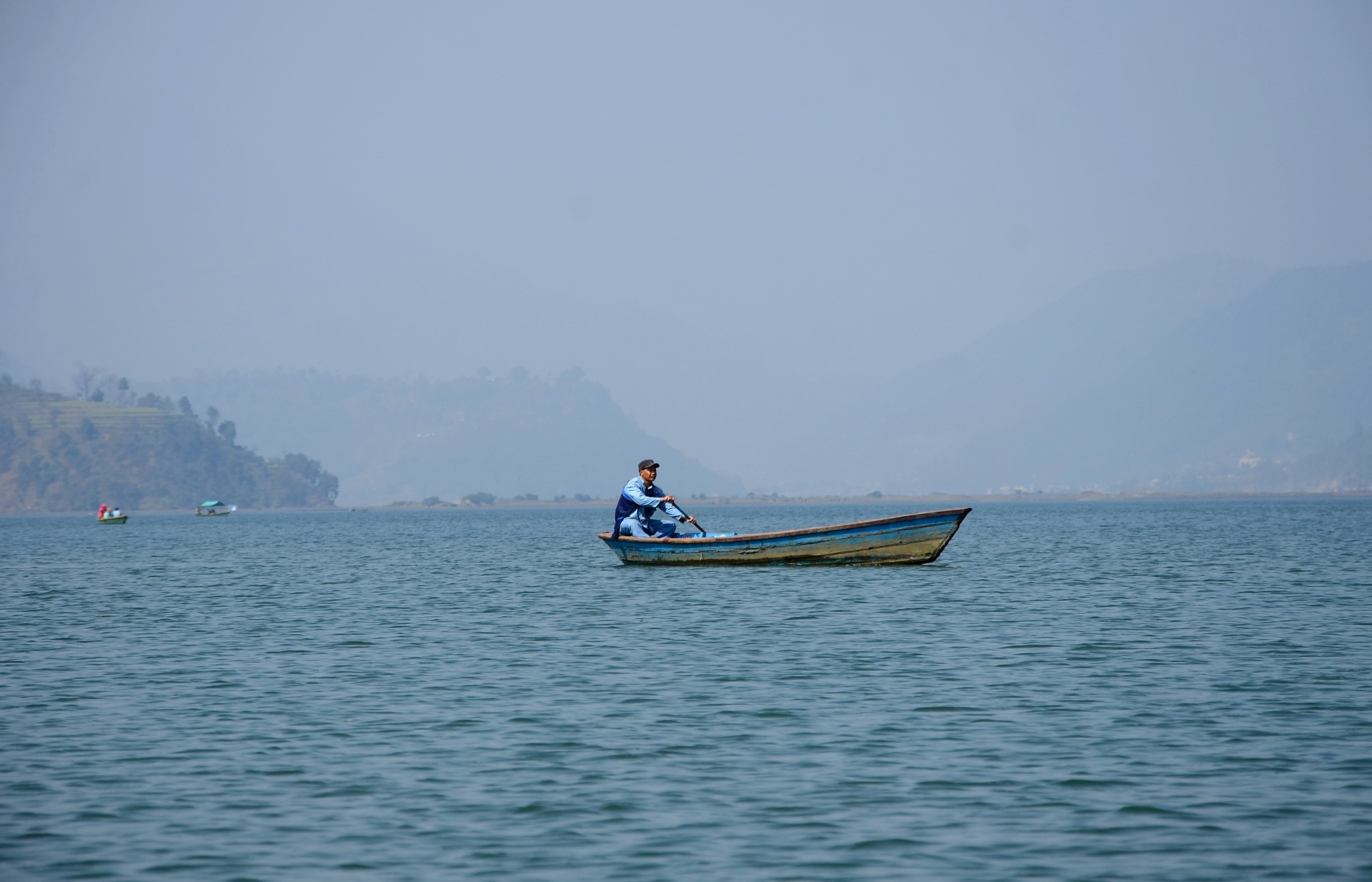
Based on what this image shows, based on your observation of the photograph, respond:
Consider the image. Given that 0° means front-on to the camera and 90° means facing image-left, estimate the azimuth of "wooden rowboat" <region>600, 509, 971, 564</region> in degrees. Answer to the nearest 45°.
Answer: approximately 270°

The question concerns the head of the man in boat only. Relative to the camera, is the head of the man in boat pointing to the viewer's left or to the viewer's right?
to the viewer's right
